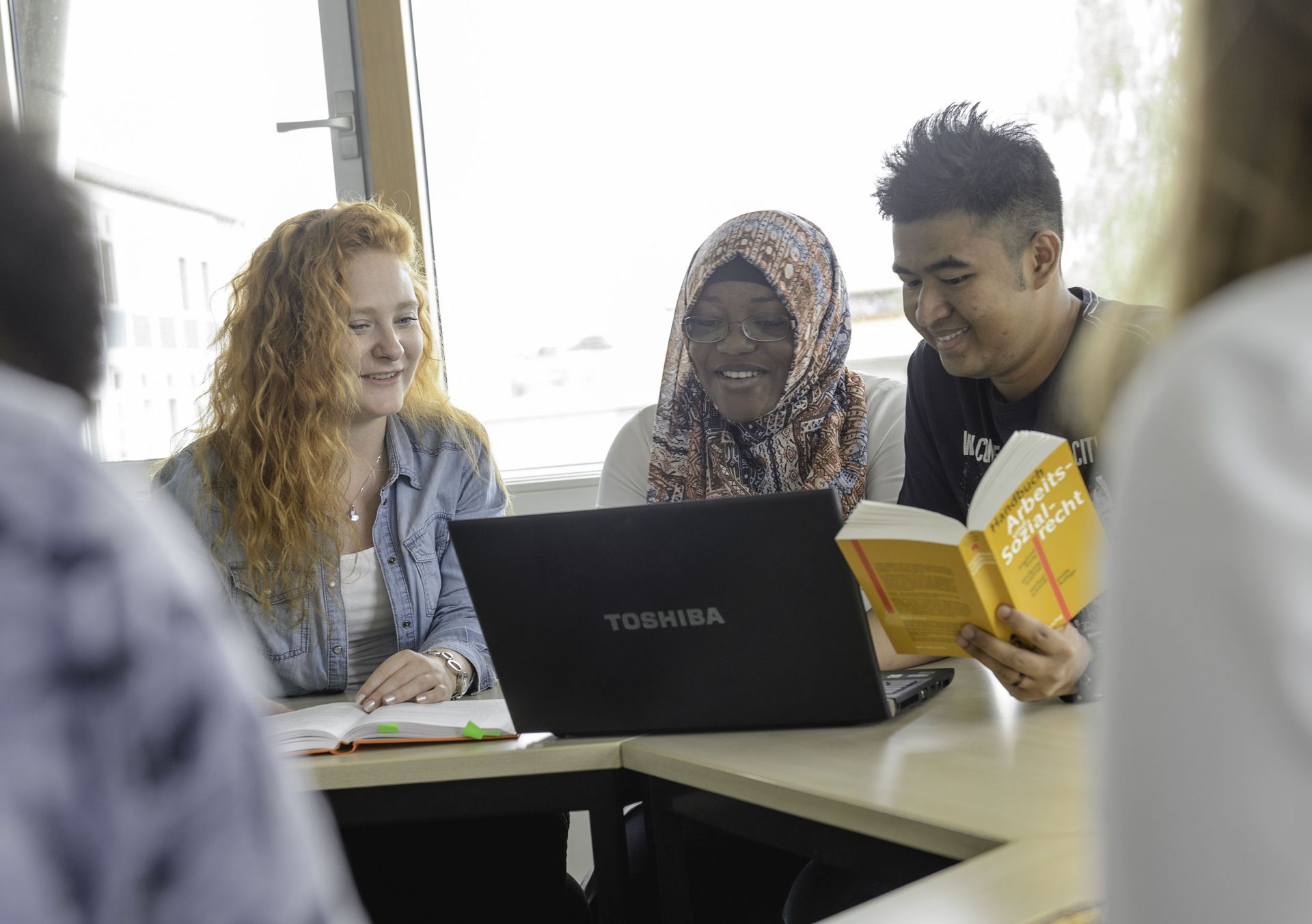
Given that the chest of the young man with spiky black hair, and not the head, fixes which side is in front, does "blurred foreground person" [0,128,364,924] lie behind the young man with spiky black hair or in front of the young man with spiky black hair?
in front

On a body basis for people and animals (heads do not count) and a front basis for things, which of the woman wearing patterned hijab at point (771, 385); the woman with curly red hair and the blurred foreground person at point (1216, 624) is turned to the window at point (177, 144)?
the blurred foreground person

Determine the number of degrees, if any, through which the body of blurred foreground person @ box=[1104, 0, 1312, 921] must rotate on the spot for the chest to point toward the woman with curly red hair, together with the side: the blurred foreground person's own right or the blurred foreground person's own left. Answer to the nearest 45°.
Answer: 0° — they already face them

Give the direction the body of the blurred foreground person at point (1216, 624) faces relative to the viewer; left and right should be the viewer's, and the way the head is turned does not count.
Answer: facing away from the viewer and to the left of the viewer

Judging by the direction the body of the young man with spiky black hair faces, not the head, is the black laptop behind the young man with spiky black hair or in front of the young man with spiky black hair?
in front

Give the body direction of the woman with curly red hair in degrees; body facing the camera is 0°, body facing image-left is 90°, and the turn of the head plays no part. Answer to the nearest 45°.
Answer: approximately 315°

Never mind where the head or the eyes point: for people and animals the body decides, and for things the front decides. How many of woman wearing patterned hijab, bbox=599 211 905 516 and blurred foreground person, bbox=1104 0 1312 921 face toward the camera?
1

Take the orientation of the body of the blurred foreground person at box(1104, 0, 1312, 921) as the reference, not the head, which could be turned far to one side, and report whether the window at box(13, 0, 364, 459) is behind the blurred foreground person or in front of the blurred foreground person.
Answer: in front

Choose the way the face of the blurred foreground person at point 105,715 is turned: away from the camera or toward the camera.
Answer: away from the camera

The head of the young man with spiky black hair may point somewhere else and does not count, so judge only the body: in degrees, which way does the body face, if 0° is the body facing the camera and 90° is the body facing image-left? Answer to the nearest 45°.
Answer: approximately 45°
